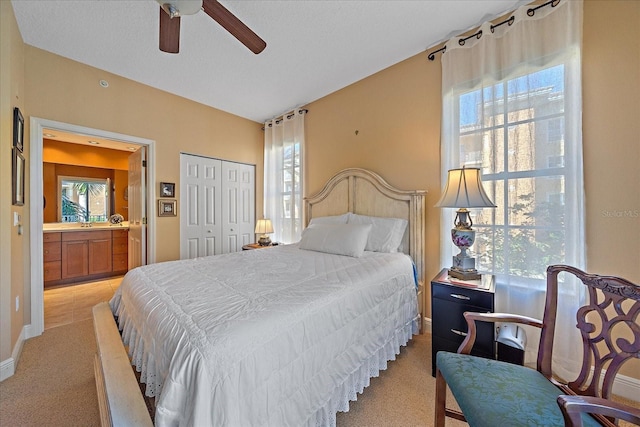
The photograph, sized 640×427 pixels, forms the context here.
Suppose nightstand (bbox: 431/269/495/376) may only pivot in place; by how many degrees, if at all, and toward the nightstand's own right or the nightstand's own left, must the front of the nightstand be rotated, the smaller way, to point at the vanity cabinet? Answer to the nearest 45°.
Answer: approximately 45° to the nightstand's own right

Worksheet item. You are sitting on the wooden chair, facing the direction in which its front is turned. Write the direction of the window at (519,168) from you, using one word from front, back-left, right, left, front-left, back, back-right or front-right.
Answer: back-right

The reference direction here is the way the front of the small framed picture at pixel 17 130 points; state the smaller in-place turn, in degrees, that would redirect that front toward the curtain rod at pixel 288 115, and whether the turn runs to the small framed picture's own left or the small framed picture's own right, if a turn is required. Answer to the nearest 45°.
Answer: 0° — it already faces it

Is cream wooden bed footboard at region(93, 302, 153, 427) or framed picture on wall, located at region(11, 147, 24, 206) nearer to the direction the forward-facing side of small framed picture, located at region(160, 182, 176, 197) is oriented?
the cream wooden bed footboard

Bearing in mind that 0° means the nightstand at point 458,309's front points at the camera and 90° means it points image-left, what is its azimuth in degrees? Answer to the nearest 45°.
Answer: approximately 45°

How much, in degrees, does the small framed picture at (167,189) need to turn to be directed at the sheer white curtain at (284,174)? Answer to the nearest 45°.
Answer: approximately 90° to its left

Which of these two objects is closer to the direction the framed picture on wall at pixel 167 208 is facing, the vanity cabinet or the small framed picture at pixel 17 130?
the small framed picture

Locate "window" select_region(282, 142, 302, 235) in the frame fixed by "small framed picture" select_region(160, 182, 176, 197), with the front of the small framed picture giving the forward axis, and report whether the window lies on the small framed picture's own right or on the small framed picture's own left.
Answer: on the small framed picture's own left

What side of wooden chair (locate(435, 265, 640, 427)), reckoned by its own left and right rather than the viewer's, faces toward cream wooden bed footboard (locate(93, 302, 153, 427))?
front

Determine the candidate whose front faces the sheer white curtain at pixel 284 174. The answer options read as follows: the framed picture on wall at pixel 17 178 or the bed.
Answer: the framed picture on wall

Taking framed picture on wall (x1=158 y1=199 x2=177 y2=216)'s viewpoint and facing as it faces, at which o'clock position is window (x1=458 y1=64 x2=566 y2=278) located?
The window is roughly at 11 o'clock from the framed picture on wall.

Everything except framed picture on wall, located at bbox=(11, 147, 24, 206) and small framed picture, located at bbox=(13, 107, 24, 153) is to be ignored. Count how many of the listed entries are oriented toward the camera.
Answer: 0

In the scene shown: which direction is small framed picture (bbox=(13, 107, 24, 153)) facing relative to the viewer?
to the viewer's right

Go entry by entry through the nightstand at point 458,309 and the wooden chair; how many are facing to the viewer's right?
0

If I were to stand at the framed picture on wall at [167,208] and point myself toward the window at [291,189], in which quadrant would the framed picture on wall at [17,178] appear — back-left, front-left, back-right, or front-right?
back-right

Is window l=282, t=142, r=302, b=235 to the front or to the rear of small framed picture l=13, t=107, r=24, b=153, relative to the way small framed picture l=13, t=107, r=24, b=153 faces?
to the front

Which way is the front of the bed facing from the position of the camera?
facing the viewer and to the left of the viewer

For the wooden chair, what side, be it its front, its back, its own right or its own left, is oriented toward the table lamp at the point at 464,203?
right

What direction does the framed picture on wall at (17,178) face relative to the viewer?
to the viewer's right
